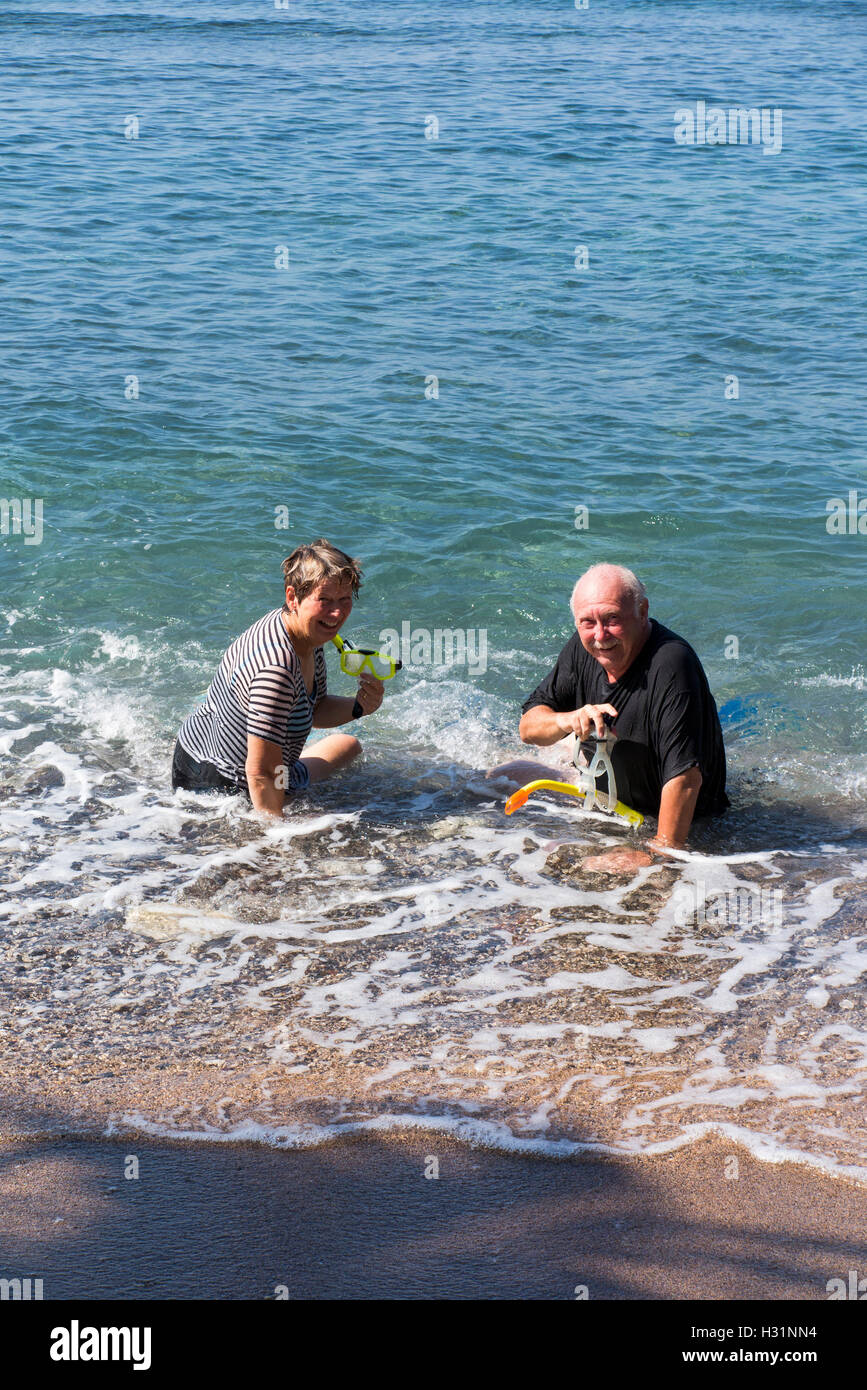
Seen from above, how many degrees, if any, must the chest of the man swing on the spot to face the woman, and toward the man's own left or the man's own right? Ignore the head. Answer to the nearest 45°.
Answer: approximately 45° to the man's own right

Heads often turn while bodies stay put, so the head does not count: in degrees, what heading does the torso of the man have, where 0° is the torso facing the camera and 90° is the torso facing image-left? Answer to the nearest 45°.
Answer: approximately 45°
